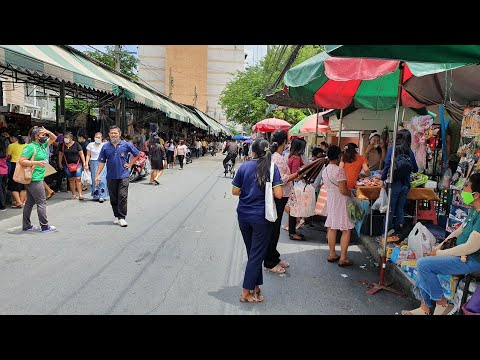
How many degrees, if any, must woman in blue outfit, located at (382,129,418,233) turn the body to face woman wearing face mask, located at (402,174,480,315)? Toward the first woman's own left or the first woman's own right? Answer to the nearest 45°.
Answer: approximately 180°

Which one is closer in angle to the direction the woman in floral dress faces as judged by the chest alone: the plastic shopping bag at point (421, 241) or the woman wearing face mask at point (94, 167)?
the plastic shopping bag

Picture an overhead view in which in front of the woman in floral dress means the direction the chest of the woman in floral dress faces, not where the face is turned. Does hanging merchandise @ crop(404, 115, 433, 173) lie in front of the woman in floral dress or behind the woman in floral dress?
in front

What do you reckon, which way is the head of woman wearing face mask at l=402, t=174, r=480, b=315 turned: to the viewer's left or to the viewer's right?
to the viewer's left

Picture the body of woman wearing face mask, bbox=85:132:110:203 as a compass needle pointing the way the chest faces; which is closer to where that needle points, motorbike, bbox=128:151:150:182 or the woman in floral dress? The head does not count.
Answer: the woman in floral dress

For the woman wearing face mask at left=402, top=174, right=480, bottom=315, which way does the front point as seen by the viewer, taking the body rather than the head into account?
to the viewer's left

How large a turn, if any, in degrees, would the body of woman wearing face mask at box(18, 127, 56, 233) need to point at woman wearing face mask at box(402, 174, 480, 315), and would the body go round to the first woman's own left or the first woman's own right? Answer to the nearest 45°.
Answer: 0° — they already face them

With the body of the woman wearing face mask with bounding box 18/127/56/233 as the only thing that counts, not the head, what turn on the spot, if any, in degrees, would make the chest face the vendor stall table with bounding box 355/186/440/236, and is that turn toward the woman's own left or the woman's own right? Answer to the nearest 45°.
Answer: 0° — they already face it

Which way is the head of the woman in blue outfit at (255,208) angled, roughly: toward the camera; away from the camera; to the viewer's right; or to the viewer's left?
away from the camera

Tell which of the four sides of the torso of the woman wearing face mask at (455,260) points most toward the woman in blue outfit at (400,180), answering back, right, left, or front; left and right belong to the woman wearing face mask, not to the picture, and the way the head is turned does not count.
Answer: right

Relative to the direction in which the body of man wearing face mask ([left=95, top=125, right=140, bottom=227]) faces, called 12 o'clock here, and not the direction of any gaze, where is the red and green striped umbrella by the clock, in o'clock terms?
The red and green striped umbrella is roughly at 10 o'clock from the man wearing face mask.

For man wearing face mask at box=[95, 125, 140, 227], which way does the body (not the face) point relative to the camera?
toward the camera

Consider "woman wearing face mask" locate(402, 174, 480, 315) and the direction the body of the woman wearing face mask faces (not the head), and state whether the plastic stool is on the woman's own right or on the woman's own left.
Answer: on the woman's own right

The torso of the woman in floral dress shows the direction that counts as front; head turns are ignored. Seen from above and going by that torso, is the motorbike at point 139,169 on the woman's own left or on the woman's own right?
on the woman's own left

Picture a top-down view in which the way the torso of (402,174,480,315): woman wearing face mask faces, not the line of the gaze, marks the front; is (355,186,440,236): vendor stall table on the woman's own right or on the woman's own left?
on the woman's own right

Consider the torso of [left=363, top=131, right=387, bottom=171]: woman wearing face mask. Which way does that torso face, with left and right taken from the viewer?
facing the viewer

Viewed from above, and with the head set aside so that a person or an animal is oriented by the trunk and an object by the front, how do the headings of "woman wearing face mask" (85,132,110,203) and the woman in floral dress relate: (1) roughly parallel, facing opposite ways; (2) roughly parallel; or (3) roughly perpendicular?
roughly perpendicular

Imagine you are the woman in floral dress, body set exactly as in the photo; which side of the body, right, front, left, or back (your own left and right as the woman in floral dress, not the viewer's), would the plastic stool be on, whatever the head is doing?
front
